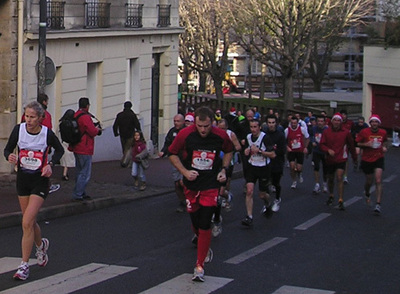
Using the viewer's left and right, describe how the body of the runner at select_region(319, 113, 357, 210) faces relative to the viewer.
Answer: facing the viewer

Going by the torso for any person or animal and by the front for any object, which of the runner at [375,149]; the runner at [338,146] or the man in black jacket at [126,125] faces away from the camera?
the man in black jacket

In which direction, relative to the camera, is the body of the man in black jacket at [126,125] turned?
away from the camera

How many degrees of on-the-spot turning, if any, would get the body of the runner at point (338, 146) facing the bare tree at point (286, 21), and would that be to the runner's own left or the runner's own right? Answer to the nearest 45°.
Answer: approximately 180°

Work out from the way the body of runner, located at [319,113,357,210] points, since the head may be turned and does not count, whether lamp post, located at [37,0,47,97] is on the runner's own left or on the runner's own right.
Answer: on the runner's own right

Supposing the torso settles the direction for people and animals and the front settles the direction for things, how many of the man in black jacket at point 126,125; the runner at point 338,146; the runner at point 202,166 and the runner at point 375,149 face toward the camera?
3

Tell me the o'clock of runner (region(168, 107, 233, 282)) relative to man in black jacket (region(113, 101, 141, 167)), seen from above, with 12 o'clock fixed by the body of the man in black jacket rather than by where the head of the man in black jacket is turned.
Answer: The runner is roughly at 6 o'clock from the man in black jacket.

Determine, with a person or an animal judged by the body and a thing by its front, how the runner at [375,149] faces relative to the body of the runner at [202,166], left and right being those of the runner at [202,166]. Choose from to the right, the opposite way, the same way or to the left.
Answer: the same way

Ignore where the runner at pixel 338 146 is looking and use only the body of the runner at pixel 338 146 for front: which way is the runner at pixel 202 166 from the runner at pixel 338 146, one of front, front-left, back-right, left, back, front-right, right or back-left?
front

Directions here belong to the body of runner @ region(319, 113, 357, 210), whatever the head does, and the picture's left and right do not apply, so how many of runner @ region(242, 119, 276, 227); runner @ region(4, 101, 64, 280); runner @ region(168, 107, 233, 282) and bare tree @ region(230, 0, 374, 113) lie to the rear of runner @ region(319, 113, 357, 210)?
1

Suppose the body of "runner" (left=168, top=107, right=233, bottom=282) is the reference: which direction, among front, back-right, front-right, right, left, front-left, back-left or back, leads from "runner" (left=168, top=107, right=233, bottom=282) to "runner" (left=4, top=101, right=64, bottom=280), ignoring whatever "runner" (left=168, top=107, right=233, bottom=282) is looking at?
right

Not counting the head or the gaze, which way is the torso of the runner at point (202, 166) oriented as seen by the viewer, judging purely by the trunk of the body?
toward the camera

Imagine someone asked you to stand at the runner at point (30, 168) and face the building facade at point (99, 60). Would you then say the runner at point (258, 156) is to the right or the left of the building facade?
right

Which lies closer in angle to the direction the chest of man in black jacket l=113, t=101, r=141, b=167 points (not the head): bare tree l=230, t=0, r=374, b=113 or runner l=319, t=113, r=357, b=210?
the bare tree

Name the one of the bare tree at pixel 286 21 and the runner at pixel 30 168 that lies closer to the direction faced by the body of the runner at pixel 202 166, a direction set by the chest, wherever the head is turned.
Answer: the runner

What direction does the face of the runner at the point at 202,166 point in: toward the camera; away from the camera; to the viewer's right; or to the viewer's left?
toward the camera

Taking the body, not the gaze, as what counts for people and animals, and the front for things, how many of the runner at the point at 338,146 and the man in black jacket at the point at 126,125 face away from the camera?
1
